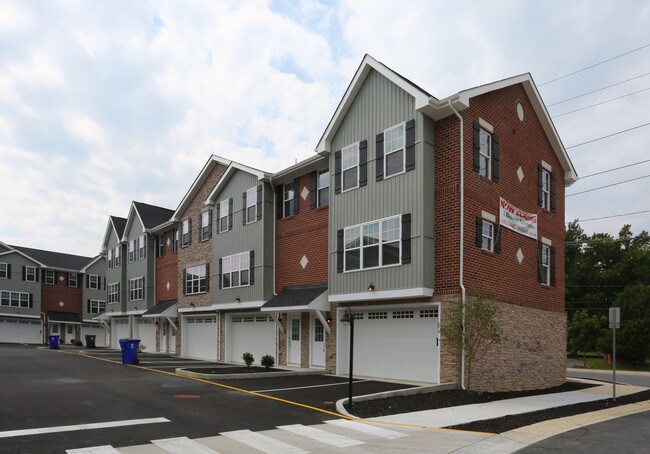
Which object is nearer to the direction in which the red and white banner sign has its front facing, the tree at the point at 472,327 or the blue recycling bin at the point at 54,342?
the tree

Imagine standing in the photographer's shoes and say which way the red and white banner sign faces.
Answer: facing the viewer and to the right of the viewer

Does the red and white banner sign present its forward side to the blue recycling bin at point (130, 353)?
no

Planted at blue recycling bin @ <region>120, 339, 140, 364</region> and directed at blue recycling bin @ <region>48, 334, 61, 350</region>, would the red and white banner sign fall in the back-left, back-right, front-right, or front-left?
back-right

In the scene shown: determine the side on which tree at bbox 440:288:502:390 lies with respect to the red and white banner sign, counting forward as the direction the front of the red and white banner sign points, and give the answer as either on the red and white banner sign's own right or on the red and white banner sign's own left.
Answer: on the red and white banner sign's own right

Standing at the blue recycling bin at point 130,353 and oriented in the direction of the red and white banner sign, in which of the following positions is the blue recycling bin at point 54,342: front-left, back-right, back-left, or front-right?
back-left

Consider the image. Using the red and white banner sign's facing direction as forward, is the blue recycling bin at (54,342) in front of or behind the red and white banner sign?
behind
